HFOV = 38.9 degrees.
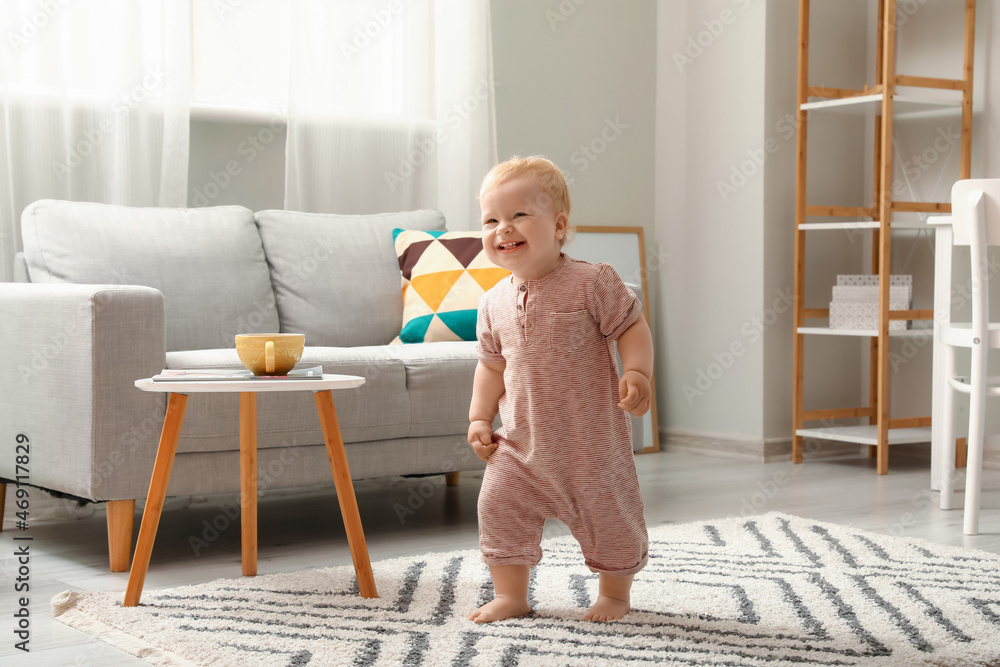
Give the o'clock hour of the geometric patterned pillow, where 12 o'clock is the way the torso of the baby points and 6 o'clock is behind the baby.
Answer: The geometric patterned pillow is roughly at 4 o'clock from the baby.

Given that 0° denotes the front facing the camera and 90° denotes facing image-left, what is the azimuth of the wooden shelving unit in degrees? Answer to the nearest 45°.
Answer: approximately 45°

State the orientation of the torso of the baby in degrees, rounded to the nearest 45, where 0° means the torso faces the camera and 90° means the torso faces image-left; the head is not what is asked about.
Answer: approximately 45°

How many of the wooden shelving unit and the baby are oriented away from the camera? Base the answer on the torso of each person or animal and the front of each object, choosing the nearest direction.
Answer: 0

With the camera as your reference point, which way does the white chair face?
facing away from the viewer and to the left of the viewer

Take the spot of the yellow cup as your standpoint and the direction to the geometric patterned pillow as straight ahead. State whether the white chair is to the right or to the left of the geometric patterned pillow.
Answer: right

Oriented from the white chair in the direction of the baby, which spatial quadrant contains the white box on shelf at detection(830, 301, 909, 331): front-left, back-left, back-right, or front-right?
back-right

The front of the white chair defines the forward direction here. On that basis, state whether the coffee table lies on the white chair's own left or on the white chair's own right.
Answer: on the white chair's own left

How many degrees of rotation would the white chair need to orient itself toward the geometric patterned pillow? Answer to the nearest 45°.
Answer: approximately 45° to its left

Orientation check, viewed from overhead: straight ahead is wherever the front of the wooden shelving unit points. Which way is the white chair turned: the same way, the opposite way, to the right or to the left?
to the right
